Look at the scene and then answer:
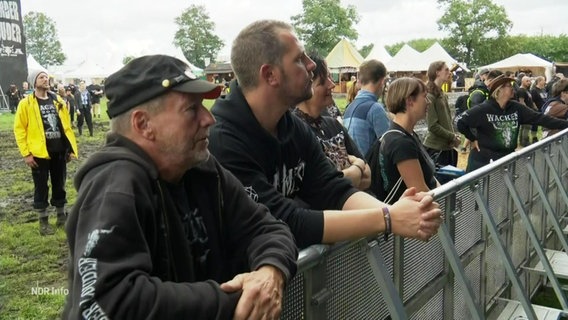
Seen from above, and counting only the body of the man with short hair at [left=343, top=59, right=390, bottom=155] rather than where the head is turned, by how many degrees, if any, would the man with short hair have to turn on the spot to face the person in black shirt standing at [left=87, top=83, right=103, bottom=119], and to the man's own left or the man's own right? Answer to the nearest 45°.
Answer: approximately 90° to the man's own left

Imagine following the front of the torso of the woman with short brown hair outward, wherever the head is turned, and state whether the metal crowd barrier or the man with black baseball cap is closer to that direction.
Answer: the metal crowd barrier

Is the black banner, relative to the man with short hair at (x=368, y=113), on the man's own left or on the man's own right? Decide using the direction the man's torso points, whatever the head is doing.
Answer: on the man's own left

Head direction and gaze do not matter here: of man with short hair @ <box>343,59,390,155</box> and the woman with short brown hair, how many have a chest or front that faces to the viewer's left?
0

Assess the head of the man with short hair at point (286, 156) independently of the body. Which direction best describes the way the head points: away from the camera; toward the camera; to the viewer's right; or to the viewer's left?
to the viewer's right

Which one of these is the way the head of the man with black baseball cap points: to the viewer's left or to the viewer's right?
to the viewer's right

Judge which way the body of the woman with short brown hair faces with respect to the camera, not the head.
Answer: to the viewer's right

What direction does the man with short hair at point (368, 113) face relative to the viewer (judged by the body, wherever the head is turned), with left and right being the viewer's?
facing away from the viewer and to the right of the viewer

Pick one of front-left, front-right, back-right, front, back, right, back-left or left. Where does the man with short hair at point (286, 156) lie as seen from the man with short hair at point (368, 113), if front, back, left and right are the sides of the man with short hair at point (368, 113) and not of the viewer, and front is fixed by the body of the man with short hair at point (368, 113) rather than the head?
back-right

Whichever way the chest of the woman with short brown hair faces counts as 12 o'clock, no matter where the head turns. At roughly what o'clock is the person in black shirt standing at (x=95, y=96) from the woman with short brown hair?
The person in black shirt standing is roughly at 8 o'clock from the woman with short brown hair.
